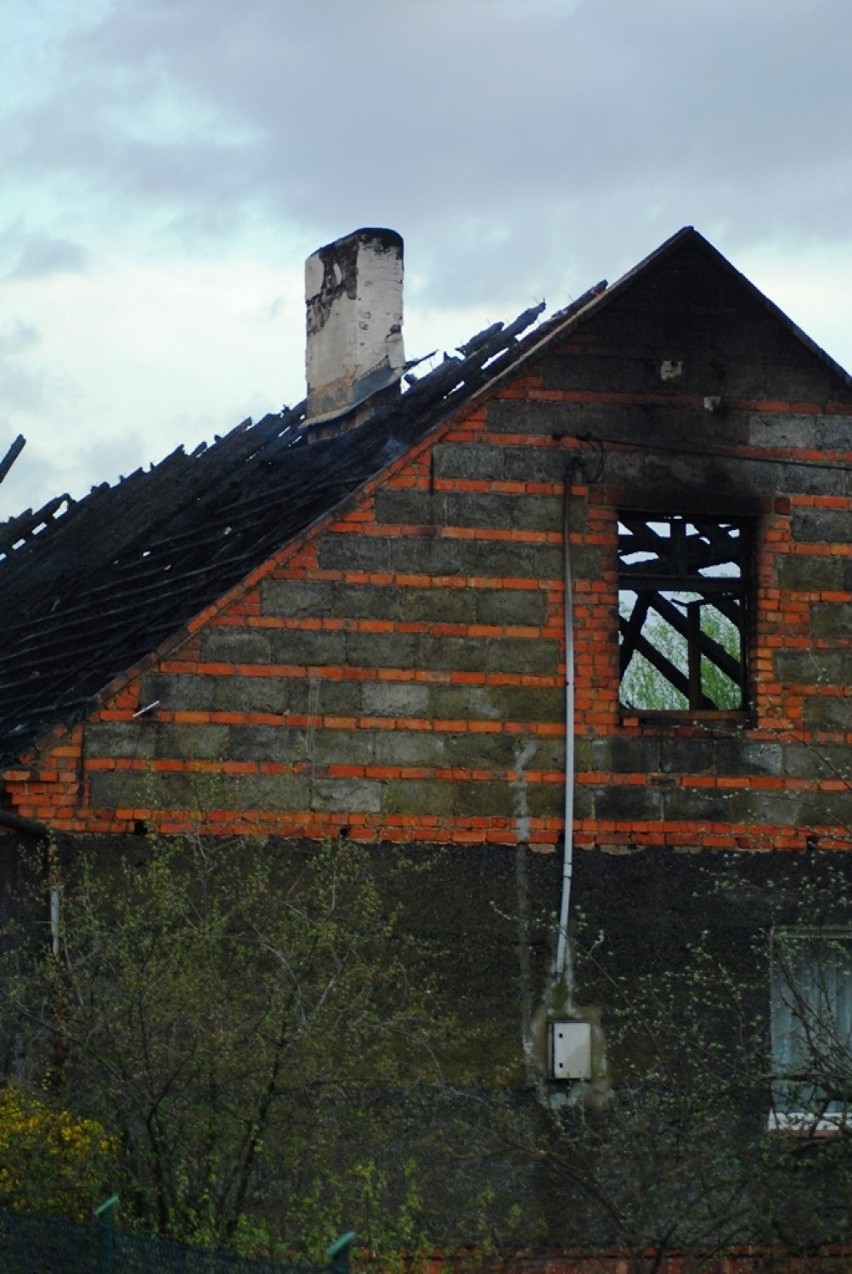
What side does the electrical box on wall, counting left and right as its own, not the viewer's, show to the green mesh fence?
front

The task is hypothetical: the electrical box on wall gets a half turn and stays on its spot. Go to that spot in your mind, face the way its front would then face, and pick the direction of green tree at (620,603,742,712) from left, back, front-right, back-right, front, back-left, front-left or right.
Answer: front

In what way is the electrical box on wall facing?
toward the camera

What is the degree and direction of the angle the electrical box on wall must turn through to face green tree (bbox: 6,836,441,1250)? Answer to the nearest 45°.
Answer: approximately 45° to its right

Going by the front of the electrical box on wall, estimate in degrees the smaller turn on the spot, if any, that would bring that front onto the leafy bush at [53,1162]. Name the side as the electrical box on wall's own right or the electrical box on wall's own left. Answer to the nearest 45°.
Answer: approximately 45° to the electrical box on wall's own right
